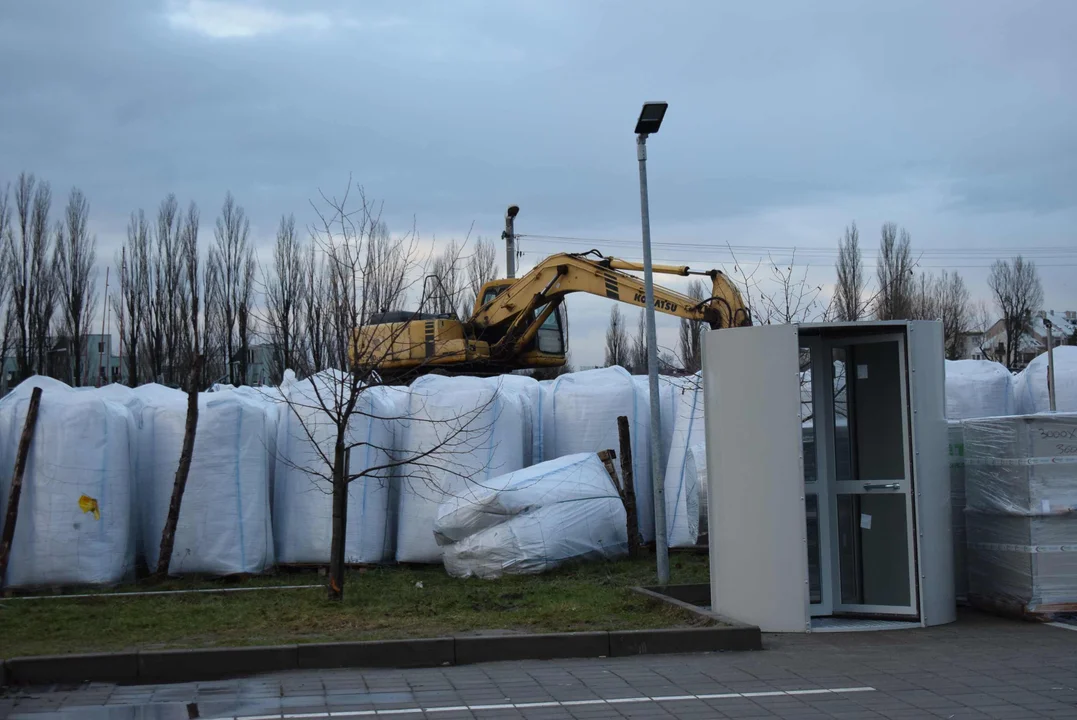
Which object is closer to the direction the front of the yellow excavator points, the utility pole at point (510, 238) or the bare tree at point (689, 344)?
the bare tree

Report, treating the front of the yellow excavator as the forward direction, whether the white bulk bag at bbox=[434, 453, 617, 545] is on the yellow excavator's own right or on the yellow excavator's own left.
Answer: on the yellow excavator's own right

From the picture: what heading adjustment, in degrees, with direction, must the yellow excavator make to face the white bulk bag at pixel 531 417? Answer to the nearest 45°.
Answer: approximately 90° to its right

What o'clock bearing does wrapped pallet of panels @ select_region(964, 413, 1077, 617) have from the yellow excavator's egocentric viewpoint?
The wrapped pallet of panels is roughly at 2 o'clock from the yellow excavator.

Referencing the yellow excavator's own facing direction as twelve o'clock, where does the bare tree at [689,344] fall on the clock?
The bare tree is roughly at 10 o'clock from the yellow excavator.

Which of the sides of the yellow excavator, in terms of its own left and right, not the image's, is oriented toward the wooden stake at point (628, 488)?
right

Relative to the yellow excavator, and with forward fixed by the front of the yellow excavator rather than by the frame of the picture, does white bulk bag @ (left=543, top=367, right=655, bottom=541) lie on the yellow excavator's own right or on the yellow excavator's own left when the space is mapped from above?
on the yellow excavator's own right

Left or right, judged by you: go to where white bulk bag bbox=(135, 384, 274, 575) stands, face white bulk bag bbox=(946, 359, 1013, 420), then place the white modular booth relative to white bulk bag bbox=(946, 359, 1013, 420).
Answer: right

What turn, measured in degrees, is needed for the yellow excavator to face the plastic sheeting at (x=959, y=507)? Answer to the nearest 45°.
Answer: approximately 45° to its right

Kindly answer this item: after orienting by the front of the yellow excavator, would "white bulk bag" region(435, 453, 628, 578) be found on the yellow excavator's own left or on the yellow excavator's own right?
on the yellow excavator's own right

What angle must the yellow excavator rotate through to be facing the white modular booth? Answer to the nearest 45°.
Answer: approximately 90° to its right

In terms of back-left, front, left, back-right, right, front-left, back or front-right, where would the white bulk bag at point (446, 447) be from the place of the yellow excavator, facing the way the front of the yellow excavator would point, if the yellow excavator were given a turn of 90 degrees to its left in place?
back

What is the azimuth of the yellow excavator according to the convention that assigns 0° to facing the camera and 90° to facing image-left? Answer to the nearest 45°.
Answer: approximately 270°

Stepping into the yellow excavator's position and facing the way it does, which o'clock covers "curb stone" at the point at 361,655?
The curb stone is roughly at 3 o'clock from the yellow excavator.

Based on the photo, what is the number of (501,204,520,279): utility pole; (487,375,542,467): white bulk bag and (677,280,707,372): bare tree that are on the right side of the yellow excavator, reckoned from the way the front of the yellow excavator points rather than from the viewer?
1

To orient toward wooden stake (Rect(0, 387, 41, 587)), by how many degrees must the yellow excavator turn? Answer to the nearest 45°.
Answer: approximately 135° to its right
